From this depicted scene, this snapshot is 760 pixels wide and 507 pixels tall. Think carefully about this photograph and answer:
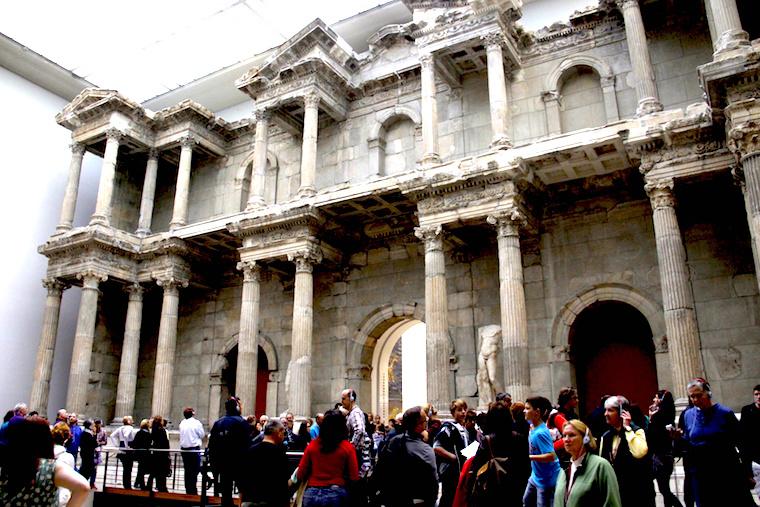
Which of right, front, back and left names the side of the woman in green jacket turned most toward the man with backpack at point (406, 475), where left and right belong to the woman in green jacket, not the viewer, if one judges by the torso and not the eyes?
right

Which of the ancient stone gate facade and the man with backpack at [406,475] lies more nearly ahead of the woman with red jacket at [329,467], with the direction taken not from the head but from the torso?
the ancient stone gate facade

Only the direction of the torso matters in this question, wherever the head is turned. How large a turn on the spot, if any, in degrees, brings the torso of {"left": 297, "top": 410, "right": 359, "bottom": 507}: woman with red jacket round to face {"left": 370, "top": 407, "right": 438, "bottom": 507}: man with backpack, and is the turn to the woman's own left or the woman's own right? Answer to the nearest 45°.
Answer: approximately 90° to the woman's own right

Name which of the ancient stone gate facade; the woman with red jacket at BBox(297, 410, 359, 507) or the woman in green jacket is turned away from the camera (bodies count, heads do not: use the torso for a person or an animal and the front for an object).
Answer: the woman with red jacket

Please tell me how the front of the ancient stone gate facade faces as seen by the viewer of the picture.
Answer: facing the viewer and to the left of the viewer

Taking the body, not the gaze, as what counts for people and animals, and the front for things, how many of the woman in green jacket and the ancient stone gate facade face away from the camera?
0

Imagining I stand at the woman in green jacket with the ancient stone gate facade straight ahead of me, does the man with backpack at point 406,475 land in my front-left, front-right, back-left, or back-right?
front-left

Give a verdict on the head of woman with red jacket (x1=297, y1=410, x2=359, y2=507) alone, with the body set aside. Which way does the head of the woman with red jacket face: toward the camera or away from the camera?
away from the camera

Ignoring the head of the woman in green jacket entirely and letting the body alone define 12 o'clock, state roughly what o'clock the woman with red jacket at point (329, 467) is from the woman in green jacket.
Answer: The woman with red jacket is roughly at 2 o'clock from the woman in green jacket.

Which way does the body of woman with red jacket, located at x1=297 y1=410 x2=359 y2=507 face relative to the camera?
away from the camera

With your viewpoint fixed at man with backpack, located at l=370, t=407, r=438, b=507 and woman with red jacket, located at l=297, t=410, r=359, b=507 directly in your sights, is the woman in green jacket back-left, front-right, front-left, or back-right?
back-left

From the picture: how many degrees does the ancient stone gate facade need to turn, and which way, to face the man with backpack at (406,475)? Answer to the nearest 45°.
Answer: approximately 45° to its left

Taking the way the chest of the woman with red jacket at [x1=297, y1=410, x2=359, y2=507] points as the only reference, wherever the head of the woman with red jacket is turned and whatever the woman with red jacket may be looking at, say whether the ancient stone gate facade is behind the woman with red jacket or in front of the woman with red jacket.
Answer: in front

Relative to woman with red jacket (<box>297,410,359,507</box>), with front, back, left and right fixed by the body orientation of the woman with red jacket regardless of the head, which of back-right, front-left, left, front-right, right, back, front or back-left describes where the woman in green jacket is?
back-right
